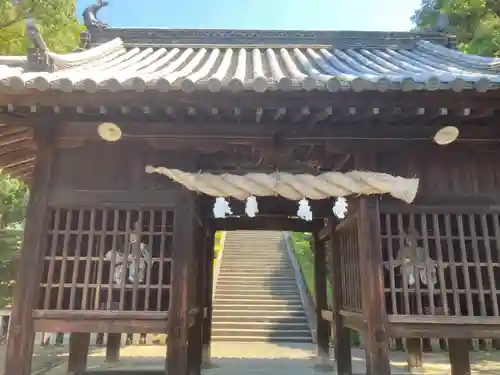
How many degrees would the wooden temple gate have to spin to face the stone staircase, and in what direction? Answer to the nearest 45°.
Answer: approximately 180°

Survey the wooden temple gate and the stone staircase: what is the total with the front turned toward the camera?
2

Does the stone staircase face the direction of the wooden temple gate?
yes

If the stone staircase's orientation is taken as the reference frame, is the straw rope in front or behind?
in front

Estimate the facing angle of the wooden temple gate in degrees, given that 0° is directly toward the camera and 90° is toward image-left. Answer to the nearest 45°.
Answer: approximately 0°
